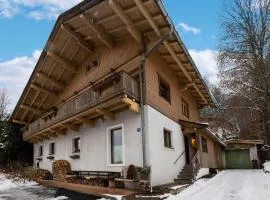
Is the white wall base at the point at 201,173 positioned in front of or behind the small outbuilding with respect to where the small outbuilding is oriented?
in front

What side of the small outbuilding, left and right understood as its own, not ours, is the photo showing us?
front
